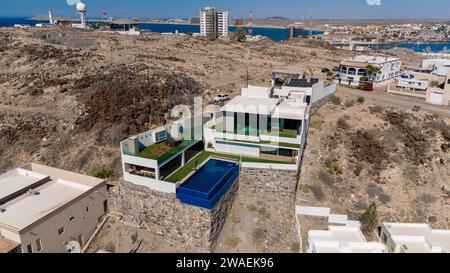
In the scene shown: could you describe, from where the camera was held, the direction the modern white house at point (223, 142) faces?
facing the viewer

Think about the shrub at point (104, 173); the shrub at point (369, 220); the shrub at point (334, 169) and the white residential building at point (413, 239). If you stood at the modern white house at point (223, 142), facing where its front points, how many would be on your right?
1

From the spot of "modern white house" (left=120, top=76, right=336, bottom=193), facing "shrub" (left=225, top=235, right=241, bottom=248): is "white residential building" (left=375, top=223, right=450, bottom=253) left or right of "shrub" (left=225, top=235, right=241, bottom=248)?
left

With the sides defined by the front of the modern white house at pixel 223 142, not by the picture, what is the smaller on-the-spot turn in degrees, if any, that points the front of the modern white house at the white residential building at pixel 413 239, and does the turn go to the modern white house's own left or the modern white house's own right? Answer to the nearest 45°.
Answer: approximately 45° to the modern white house's own left

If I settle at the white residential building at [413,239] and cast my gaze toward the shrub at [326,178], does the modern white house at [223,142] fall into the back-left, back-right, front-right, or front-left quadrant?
front-left

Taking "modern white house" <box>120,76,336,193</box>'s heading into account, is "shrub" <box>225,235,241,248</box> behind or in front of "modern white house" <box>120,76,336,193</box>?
in front

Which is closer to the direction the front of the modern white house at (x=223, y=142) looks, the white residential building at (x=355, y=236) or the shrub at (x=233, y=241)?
the shrub

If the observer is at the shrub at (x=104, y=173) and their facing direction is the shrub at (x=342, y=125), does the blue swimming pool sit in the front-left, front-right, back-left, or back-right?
front-right

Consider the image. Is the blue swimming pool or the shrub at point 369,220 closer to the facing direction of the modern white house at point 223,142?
the blue swimming pool

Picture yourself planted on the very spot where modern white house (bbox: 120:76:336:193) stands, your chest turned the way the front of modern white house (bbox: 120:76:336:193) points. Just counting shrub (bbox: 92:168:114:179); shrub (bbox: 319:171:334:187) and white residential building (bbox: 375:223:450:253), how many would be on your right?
1

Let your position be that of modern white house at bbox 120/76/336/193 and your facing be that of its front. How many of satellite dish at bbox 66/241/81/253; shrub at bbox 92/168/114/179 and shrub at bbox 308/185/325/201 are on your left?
1

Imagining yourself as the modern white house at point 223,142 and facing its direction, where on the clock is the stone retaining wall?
The stone retaining wall is roughly at 1 o'clock from the modern white house.

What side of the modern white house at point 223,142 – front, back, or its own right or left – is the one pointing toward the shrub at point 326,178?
left

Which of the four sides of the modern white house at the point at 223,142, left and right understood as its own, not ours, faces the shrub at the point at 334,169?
left

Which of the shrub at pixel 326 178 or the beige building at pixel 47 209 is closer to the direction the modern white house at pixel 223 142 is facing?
the beige building
